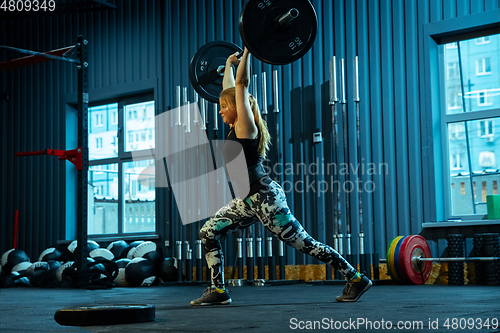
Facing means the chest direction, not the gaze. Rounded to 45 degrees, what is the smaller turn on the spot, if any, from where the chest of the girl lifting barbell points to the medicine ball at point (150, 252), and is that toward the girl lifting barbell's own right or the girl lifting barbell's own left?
approximately 90° to the girl lifting barbell's own right

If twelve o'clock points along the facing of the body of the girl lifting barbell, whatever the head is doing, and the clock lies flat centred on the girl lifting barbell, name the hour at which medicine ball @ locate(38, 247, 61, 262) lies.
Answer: The medicine ball is roughly at 2 o'clock from the girl lifting barbell.

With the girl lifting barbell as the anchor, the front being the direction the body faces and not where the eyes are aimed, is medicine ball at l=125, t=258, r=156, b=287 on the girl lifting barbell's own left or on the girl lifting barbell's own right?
on the girl lifting barbell's own right

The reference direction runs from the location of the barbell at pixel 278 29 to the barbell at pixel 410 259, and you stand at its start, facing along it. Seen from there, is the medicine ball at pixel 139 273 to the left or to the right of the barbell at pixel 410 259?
left

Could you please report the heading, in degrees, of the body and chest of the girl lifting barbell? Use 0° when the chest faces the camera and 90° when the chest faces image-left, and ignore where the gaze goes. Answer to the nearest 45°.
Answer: approximately 90°

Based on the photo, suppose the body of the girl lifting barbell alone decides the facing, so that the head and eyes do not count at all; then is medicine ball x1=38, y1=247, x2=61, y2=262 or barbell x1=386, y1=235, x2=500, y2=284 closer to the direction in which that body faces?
the medicine ball

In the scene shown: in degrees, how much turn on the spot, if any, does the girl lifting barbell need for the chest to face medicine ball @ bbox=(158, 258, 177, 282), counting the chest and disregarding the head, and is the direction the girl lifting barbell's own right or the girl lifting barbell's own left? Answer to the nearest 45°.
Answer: approximately 90° to the girl lifting barbell's own right

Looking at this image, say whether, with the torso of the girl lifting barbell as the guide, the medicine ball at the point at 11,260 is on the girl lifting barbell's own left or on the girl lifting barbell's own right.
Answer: on the girl lifting barbell's own right

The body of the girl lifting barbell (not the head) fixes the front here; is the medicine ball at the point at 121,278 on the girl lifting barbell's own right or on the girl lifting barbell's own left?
on the girl lifting barbell's own right

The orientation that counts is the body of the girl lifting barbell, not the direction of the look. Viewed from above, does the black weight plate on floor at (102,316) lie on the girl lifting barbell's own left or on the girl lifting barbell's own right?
on the girl lifting barbell's own left
